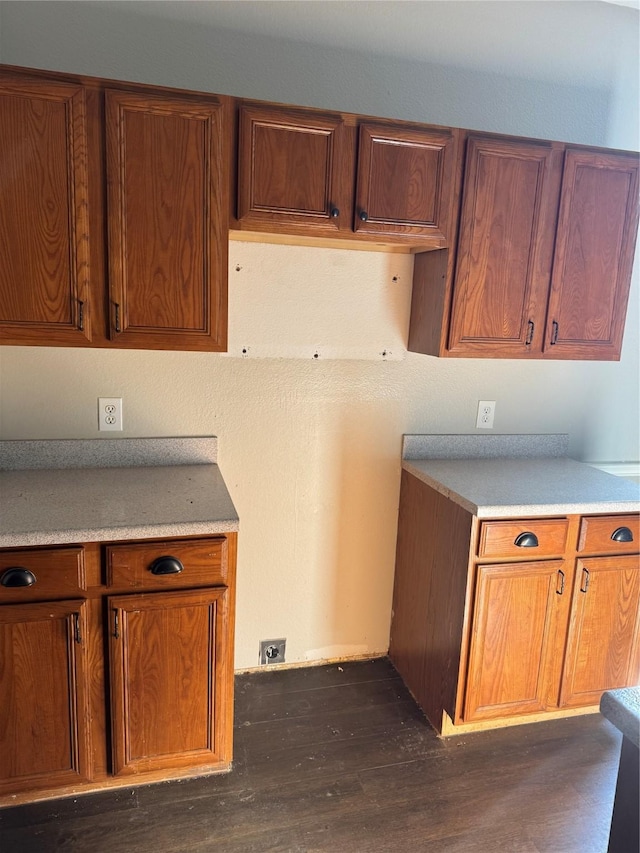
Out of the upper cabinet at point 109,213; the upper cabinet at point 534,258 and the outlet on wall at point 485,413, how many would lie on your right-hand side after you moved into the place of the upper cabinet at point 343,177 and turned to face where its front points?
1

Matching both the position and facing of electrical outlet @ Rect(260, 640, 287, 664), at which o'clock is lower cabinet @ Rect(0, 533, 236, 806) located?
The lower cabinet is roughly at 1 o'clock from the electrical outlet.

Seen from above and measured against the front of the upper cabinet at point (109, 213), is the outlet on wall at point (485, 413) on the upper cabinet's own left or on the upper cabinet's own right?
on the upper cabinet's own left

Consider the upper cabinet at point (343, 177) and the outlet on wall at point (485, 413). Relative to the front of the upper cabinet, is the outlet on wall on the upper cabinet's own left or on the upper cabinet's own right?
on the upper cabinet's own left

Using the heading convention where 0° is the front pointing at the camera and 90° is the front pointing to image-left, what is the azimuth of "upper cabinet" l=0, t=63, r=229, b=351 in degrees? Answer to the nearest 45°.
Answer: approximately 0°

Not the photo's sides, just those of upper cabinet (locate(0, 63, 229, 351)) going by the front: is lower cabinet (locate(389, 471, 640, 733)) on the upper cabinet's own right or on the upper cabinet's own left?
on the upper cabinet's own left
